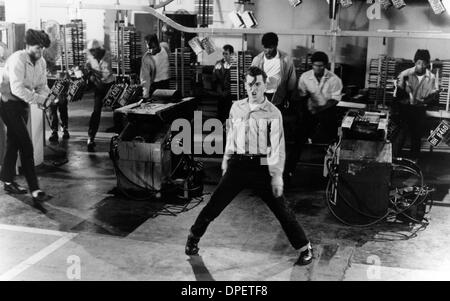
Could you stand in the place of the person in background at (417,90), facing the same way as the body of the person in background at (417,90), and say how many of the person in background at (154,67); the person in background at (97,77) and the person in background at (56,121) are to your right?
3

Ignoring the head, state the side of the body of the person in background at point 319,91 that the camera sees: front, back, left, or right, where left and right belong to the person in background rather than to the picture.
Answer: front

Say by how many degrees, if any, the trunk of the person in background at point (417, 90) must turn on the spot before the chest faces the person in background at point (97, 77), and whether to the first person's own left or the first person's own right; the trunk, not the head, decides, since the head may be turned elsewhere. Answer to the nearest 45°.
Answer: approximately 90° to the first person's own right

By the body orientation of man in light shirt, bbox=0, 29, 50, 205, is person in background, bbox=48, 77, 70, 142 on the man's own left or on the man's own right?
on the man's own left

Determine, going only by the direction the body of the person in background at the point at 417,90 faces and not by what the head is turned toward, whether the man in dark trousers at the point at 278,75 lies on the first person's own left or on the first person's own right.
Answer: on the first person's own right

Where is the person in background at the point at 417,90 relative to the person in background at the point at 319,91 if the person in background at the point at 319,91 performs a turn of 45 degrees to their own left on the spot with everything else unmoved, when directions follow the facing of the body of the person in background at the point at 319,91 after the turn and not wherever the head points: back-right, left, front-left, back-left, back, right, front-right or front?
left

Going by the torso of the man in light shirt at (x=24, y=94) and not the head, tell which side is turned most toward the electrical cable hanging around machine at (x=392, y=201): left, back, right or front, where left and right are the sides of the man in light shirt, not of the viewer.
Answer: front

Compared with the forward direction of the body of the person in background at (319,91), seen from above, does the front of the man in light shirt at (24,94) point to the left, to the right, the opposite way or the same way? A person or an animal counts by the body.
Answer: to the left

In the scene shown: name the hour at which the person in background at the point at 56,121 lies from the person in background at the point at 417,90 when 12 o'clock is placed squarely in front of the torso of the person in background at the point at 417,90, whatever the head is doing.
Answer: the person in background at the point at 56,121 is roughly at 3 o'clock from the person in background at the point at 417,90.

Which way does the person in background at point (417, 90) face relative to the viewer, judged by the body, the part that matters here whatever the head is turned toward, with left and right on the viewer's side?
facing the viewer
